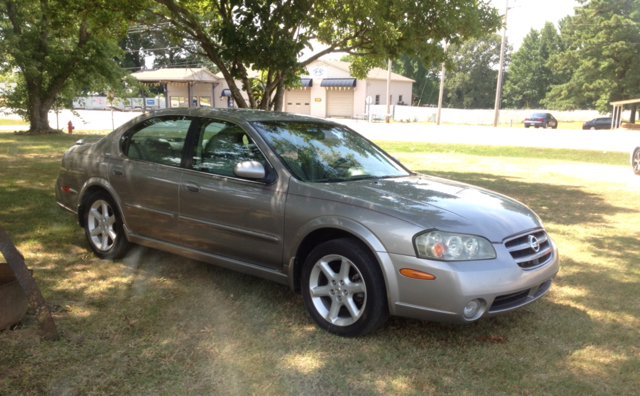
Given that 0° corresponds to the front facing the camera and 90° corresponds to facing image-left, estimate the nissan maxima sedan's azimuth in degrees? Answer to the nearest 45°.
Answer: approximately 315°

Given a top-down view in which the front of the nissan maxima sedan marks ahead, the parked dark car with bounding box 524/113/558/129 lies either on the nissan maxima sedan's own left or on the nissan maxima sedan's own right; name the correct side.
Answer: on the nissan maxima sedan's own left

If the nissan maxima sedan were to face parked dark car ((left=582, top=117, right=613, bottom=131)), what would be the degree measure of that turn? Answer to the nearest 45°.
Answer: approximately 90° to its left
